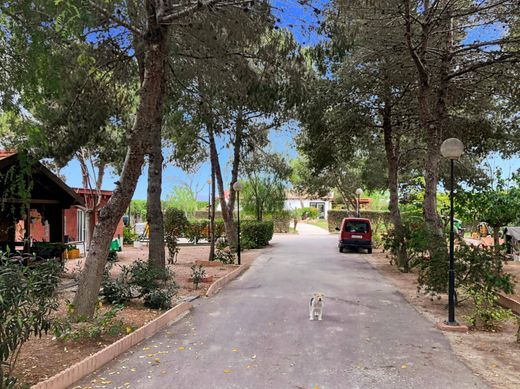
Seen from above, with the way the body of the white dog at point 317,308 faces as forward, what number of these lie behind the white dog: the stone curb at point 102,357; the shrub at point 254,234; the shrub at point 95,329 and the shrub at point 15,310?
1

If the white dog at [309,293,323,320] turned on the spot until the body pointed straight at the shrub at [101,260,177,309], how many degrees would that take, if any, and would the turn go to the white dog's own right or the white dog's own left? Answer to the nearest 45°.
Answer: approximately 90° to the white dog's own right

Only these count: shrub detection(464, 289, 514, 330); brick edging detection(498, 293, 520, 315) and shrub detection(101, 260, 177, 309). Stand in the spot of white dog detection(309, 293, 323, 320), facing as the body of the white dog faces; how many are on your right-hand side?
1

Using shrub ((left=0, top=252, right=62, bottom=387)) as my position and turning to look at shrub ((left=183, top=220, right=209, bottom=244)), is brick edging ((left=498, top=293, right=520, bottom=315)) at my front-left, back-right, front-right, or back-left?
front-right

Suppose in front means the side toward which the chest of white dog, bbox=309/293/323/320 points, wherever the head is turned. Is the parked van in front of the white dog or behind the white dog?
behind

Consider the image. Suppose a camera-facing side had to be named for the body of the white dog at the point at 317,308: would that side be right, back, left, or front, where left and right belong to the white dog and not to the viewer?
front

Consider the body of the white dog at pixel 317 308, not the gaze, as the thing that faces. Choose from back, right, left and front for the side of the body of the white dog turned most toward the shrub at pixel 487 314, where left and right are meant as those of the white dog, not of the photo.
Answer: left
